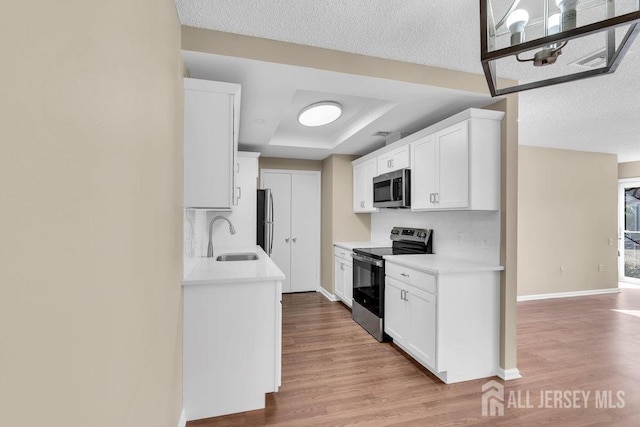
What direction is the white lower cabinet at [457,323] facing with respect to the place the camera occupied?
facing the viewer and to the left of the viewer

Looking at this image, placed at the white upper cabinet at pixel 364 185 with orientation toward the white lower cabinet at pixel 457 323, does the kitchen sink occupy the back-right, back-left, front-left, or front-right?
front-right

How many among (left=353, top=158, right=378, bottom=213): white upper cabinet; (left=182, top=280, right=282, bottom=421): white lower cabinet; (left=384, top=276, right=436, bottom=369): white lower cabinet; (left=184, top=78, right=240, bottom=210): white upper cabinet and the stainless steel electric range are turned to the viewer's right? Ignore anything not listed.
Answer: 2

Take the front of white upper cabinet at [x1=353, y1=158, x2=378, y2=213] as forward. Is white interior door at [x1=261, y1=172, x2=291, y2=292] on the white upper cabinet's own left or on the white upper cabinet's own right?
on the white upper cabinet's own right

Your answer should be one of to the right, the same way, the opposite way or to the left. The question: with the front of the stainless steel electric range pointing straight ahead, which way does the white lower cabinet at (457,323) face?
the same way

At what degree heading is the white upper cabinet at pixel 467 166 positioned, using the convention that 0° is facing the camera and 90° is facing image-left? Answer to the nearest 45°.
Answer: approximately 45°

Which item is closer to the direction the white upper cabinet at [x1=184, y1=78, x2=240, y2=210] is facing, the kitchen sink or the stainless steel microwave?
the stainless steel microwave

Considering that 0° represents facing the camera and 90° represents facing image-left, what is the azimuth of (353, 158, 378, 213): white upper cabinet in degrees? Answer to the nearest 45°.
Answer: approximately 45°

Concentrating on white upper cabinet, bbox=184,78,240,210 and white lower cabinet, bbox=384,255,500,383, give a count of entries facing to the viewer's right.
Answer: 1

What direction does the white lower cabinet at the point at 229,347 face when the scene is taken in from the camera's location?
facing to the right of the viewer

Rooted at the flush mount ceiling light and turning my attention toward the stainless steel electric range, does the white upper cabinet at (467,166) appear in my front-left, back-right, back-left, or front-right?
front-right

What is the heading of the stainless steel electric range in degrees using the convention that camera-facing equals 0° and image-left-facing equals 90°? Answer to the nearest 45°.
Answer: approximately 45°

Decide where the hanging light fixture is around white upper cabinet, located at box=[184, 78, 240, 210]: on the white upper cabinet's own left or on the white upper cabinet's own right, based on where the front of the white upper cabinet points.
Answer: on the white upper cabinet's own right

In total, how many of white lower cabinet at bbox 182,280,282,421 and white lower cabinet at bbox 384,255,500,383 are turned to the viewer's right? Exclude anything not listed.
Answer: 1

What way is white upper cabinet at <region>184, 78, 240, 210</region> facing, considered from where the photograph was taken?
facing to the right of the viewer

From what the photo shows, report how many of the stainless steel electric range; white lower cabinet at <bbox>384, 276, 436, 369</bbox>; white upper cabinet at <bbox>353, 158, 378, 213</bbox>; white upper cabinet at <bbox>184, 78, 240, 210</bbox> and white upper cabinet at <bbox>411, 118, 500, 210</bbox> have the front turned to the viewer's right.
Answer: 1
